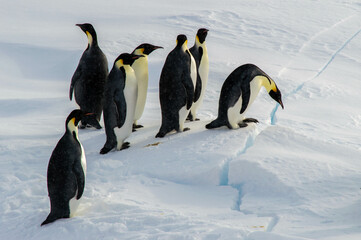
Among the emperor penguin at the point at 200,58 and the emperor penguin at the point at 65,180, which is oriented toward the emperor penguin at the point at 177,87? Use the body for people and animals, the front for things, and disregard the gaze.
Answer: the emperor penguin at the point at 65,180

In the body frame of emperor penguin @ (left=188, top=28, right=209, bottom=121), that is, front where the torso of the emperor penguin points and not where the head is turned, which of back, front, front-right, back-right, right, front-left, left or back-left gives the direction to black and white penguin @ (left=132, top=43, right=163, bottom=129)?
back-right

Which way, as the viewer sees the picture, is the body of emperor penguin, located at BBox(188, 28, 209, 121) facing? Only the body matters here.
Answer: to the viewer's right

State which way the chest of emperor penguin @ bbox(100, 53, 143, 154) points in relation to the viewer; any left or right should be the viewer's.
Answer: facing to the right of the viewer

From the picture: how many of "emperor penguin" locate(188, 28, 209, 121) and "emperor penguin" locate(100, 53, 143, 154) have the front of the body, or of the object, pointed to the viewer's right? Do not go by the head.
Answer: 2

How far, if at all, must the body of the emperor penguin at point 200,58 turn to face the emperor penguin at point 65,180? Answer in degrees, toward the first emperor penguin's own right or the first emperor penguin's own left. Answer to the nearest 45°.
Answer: approximately 90° to the first emperor penguin's own right

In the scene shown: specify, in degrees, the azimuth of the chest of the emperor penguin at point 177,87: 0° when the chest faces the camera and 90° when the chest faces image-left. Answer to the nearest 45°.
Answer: approximately 225°

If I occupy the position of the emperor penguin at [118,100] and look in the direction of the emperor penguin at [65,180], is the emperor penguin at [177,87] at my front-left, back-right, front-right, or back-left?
back-left
